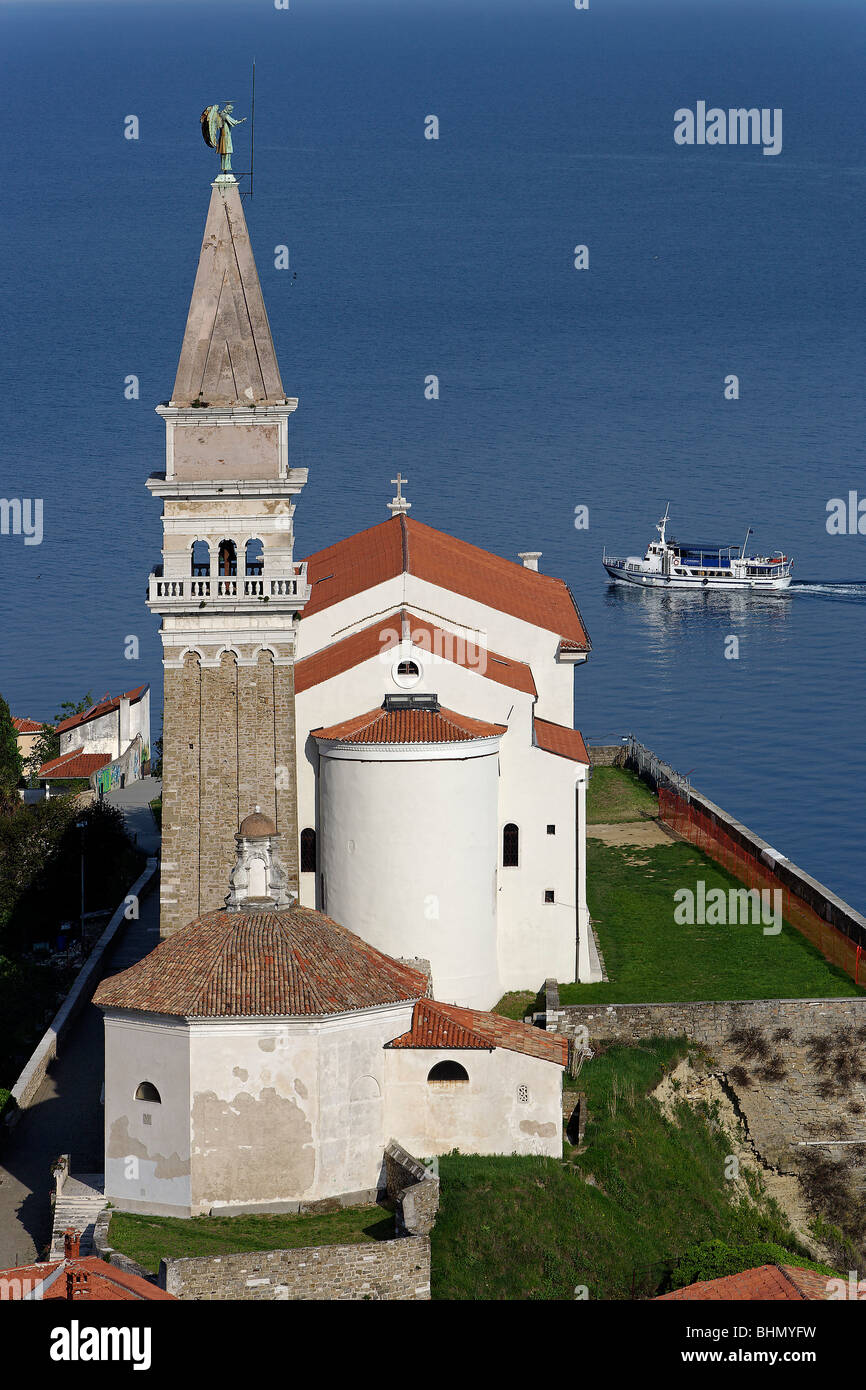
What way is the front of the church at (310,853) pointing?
away from the camera

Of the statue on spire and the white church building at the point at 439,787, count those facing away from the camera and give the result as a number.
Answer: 1

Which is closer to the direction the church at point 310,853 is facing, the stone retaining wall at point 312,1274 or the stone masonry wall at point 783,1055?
the stone masonry wall

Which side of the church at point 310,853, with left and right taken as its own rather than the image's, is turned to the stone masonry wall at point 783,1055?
right

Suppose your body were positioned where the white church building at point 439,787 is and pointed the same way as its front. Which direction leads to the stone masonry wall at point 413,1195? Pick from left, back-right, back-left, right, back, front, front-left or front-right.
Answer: back

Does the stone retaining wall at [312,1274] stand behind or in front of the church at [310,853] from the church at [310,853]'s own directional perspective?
behind

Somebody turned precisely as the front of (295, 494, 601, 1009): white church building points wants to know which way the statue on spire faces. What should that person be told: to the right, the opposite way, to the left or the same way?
to the right

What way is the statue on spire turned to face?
to the viewer's right
